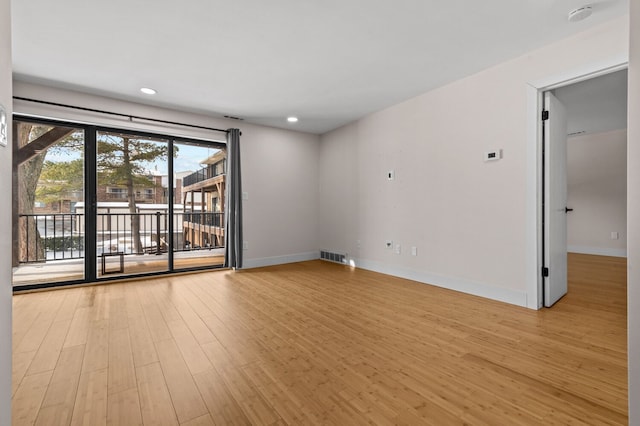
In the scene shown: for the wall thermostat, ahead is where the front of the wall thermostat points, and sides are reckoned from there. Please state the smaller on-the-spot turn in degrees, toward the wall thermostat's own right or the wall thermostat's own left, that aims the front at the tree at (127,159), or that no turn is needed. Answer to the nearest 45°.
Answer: approximately 45° to the wall thermostat's own right

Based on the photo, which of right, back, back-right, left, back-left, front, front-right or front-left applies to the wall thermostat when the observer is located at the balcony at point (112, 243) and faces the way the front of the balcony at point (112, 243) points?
back-right

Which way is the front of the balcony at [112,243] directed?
away from the camera

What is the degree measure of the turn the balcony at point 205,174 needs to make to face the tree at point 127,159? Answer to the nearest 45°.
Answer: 0° — it already faces it

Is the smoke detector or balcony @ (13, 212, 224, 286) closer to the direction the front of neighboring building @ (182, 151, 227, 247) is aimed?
the balcony

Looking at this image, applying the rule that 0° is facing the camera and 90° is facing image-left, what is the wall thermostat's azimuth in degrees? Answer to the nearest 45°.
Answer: approximately 45°

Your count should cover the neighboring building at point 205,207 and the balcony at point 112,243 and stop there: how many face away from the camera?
1

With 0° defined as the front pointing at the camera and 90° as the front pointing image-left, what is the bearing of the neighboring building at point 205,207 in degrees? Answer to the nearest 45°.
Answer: approximately 45°

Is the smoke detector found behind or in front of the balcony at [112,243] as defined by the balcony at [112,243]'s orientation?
behind
